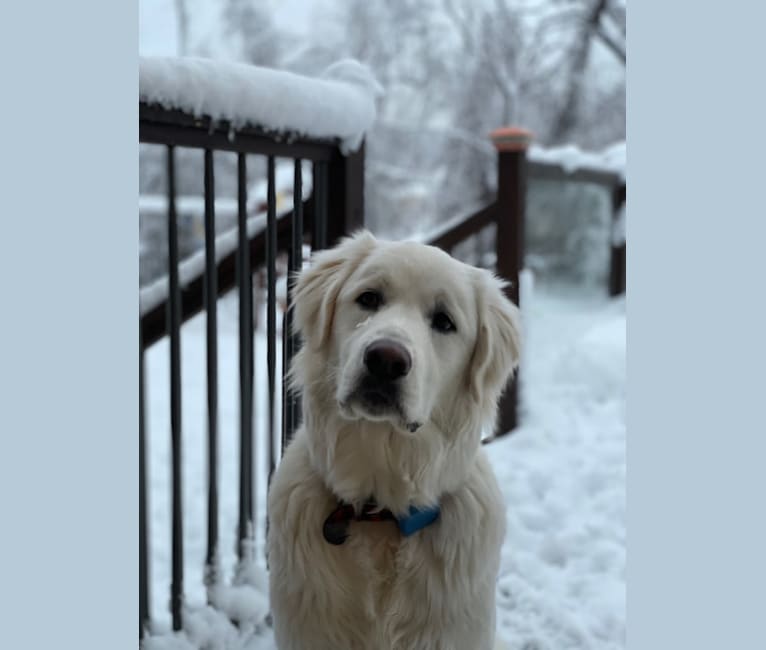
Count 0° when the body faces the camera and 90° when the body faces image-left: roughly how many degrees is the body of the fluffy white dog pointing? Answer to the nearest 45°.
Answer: approximately 0°

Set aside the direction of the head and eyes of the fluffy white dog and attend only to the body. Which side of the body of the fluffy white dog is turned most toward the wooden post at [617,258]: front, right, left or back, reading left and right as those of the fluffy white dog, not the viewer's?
back

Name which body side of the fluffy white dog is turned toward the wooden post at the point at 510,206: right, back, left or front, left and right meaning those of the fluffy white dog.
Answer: back

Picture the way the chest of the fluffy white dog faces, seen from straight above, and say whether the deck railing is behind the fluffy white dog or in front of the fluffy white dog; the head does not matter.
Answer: behind
